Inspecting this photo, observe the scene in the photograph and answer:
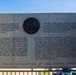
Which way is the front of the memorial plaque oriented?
toward the camera
